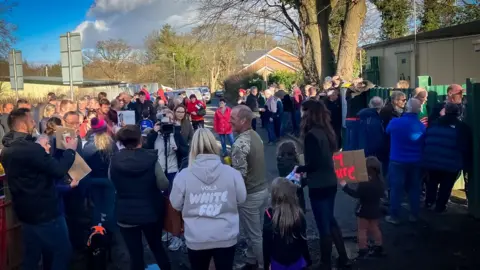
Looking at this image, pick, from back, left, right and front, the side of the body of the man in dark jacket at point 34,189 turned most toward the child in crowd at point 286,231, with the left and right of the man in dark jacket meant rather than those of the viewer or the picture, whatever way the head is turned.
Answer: right

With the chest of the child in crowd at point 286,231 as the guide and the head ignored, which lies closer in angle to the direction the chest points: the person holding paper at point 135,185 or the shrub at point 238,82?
the shrub

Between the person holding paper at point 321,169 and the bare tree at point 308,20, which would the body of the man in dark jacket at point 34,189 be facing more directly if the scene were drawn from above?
the bare tree

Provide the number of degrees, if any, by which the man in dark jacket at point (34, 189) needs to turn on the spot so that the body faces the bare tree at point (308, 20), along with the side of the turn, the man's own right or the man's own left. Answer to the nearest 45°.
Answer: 0° — they already face it

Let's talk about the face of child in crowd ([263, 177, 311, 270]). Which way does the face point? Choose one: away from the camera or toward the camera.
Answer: away from the camera

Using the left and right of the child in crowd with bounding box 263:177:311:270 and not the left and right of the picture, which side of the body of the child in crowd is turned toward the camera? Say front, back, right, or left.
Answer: back

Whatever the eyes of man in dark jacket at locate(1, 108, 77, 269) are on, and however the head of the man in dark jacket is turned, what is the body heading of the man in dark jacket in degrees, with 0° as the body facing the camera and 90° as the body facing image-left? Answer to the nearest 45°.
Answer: approximately 225°

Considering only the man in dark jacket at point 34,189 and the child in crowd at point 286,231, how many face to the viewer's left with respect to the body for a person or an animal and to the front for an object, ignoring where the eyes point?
0

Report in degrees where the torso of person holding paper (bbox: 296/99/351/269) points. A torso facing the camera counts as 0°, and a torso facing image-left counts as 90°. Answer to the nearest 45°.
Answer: approximately 135°

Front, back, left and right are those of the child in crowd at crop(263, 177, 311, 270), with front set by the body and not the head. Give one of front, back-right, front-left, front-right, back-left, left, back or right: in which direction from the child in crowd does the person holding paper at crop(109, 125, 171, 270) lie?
left

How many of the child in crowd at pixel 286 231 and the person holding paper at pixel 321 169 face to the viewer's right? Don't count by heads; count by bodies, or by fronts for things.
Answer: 0
